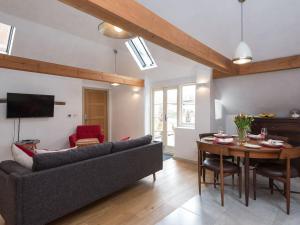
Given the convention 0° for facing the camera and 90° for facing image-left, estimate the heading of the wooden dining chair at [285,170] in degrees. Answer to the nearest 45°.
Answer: approximately 135°

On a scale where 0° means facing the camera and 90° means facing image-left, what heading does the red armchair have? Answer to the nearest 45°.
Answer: approximately 0°

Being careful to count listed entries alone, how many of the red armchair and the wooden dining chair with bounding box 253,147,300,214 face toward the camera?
1

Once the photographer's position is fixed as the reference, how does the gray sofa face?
facing away from the viewer and to the left of the viewer

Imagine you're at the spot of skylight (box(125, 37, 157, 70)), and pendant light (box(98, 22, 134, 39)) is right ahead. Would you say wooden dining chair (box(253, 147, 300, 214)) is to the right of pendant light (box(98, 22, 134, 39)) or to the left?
left

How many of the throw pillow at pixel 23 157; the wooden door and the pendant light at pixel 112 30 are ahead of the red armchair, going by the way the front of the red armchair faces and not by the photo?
2

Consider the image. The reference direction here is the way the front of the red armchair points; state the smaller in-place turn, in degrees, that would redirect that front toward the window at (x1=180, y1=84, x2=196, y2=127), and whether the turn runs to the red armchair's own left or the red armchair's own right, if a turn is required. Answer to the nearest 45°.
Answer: approximately 45° to the red armchair's own left
